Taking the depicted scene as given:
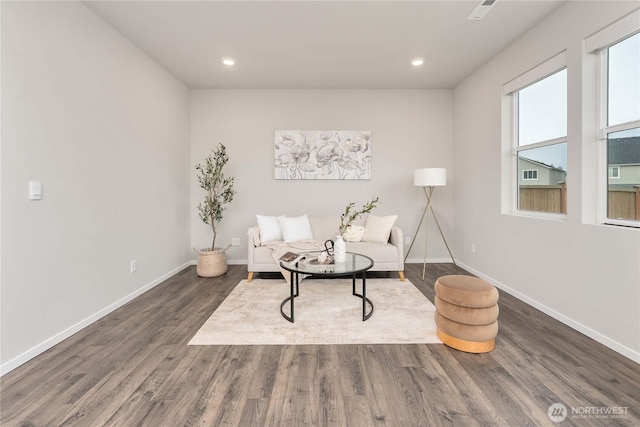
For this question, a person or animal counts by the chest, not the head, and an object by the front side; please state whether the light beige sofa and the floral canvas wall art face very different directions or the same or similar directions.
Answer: same or similar directions

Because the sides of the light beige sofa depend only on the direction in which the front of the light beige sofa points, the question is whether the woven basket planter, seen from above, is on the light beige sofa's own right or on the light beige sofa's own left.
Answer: on the light beige sofa's own right

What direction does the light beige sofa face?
toward the camera

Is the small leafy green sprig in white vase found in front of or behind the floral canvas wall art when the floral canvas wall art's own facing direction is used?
in front

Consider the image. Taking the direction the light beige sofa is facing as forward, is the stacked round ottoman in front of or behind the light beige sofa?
in front

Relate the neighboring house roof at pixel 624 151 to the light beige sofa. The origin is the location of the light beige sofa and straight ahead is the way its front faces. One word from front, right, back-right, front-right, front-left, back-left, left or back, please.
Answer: back-left

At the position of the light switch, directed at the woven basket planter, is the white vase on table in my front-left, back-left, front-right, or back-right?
front-right

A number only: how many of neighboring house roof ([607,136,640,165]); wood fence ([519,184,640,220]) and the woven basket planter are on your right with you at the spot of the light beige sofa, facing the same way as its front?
1

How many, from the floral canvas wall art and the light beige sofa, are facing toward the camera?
2

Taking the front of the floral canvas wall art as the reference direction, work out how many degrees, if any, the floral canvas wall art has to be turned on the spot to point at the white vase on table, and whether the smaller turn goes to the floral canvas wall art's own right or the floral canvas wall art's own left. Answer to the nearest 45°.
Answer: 0° — it already faces it

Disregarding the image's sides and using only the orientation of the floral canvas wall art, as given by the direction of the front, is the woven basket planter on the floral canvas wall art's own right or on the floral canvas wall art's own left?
on the floral canvas wall art's own right

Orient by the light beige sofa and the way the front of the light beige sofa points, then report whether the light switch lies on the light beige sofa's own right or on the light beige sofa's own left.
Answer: on the light beige sofa's own right

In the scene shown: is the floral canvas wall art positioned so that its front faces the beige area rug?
yes

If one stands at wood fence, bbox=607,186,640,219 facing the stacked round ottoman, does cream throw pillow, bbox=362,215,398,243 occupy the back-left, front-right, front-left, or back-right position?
front-right

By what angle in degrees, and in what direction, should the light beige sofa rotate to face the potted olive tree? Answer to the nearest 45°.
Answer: approximately 90° to its right

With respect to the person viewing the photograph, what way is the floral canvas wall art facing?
facing the viewer

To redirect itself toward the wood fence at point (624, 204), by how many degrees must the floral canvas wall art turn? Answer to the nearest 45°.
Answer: approximately 45° to its left
